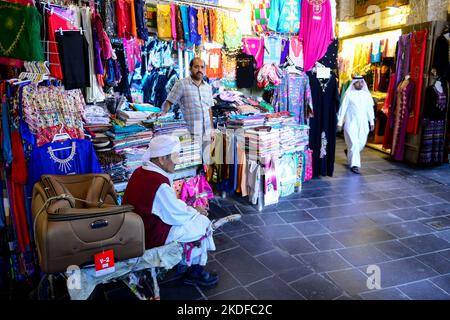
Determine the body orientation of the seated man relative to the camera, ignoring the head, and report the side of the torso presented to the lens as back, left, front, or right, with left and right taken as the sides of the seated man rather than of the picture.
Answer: right

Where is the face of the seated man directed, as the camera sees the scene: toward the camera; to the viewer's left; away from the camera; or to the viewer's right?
to the viewer's right

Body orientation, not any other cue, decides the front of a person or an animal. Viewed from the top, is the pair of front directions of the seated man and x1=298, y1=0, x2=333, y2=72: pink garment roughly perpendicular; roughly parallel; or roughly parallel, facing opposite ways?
roughly perpendicular

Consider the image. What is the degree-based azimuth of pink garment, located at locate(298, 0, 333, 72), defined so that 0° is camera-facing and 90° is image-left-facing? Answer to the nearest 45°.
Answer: approximately 0°

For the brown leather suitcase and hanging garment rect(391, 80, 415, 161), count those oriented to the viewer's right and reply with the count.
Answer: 0

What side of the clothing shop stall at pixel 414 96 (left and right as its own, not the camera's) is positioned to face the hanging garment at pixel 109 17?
front

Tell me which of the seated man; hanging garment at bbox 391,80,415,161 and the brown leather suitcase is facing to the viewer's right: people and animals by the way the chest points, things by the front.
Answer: the seated man

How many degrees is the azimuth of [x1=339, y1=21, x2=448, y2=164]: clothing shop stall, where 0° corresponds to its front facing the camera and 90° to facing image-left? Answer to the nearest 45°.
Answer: approximately 45°
